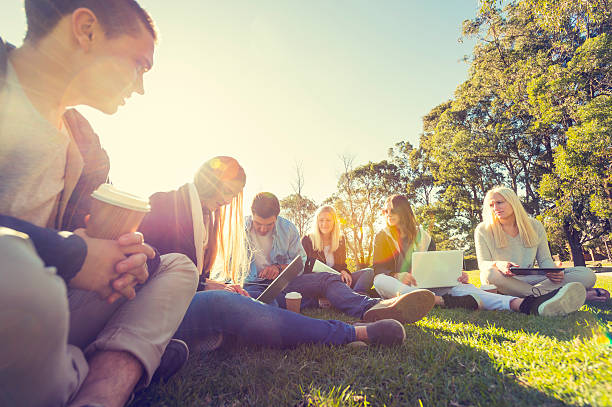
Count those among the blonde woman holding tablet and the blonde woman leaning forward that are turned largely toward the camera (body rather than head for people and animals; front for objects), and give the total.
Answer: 1

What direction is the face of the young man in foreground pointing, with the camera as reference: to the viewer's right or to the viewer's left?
to the viewer's right

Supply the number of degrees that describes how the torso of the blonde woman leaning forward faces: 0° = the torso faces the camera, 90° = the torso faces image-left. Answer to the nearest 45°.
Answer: approximately 270°

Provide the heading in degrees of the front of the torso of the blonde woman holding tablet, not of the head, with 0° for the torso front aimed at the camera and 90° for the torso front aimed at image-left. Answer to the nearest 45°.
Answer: approximately 0°

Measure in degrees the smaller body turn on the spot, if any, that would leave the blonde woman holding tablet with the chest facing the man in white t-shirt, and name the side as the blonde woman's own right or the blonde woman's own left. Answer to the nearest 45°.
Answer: approximately 45° to the blonde woman's own right

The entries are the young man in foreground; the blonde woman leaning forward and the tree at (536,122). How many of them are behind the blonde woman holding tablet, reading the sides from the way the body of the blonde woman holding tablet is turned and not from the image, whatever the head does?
1

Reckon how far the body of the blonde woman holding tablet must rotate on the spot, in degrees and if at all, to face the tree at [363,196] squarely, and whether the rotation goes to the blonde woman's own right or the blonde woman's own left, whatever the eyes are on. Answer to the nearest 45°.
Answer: approximately 135° to the blonde woman's own right

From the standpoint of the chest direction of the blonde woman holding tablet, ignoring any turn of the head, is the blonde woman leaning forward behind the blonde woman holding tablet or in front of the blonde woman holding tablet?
in front

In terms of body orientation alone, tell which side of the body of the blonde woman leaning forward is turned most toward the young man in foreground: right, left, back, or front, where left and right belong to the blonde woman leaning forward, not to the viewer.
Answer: right

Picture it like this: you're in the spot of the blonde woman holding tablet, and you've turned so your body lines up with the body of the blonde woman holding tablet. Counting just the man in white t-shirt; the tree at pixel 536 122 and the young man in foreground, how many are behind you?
1

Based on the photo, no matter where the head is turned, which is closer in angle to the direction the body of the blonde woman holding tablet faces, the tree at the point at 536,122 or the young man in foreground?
the young man in foreground

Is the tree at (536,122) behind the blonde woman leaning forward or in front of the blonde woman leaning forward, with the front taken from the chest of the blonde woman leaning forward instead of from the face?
in front
